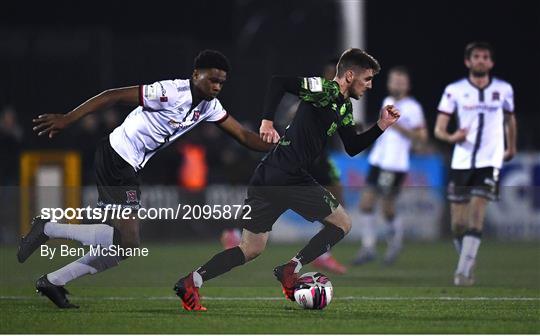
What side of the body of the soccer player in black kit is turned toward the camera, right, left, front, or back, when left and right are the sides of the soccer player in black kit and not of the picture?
right

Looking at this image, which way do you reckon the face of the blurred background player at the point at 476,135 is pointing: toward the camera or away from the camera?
toward the camera

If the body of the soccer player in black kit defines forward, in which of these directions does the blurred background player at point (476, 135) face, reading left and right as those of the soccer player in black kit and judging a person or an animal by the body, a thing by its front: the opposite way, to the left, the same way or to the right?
to the right

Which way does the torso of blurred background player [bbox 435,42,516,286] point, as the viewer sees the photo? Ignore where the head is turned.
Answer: toward the camera

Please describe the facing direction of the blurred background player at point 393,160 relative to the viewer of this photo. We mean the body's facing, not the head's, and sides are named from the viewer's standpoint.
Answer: facing the viewer and to the left of the viewer

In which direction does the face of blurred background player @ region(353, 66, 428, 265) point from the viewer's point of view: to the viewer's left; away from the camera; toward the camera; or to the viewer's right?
toward the camera

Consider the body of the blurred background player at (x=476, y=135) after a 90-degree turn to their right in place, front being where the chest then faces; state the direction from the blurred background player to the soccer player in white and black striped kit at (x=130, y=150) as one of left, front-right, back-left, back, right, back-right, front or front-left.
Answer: front-left

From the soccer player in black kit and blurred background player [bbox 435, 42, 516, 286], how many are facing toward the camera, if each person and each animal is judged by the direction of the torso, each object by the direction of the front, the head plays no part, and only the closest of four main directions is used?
1

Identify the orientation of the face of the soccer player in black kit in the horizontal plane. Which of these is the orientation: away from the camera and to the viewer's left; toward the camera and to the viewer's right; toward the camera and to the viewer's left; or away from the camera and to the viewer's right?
toward the camera and to the viewer's right

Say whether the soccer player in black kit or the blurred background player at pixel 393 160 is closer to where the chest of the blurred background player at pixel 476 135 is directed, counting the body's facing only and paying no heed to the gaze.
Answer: the soccer player in black kit

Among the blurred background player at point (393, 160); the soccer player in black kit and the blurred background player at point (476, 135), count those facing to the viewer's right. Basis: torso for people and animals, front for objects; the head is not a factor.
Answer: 1

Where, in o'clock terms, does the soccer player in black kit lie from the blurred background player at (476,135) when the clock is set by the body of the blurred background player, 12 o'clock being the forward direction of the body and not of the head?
The soccer player in black kit is roughly at 1 o'clock from the blurred background player.

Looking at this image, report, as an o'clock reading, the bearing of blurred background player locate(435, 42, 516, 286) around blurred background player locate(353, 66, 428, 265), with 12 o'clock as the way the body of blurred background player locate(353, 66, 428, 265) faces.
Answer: blurred background player locate(435, 42, 516, 286) is roughly at 10 o'clock from blurred background player locate(353, 66, 428, 265).
